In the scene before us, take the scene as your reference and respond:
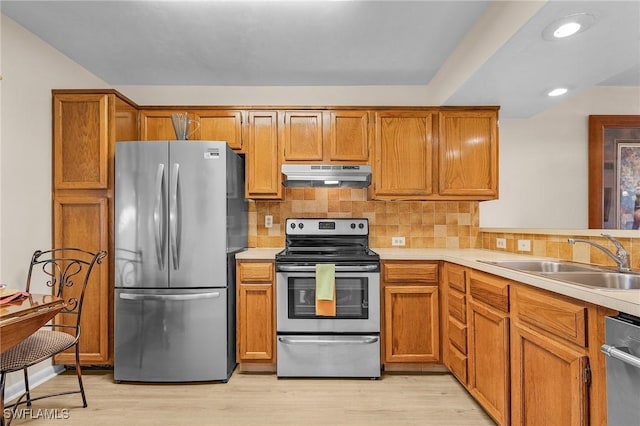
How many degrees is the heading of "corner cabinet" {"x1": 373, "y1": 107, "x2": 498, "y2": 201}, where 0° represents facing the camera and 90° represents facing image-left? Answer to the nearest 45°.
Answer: approximately 0°

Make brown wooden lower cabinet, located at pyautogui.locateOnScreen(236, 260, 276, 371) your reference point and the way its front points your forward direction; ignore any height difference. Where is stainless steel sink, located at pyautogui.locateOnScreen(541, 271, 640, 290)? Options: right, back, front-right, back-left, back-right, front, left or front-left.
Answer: front-left

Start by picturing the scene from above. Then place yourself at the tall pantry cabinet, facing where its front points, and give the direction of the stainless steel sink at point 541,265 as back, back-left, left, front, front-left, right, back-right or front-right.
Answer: front-left

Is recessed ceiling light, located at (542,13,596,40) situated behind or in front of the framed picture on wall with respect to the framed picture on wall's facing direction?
in front

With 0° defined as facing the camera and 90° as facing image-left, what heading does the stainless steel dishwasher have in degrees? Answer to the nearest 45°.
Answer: approximately 45°

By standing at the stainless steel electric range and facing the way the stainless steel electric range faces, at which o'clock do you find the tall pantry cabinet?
The tall pantry cabinet is roughly at 3 o'clock from the stainless steel electric range.

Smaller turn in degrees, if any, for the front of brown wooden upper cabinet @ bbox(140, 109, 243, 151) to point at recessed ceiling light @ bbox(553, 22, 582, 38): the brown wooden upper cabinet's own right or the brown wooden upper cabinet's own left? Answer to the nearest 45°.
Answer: approximately 45° to the brown wooden upper cabinet's own left
